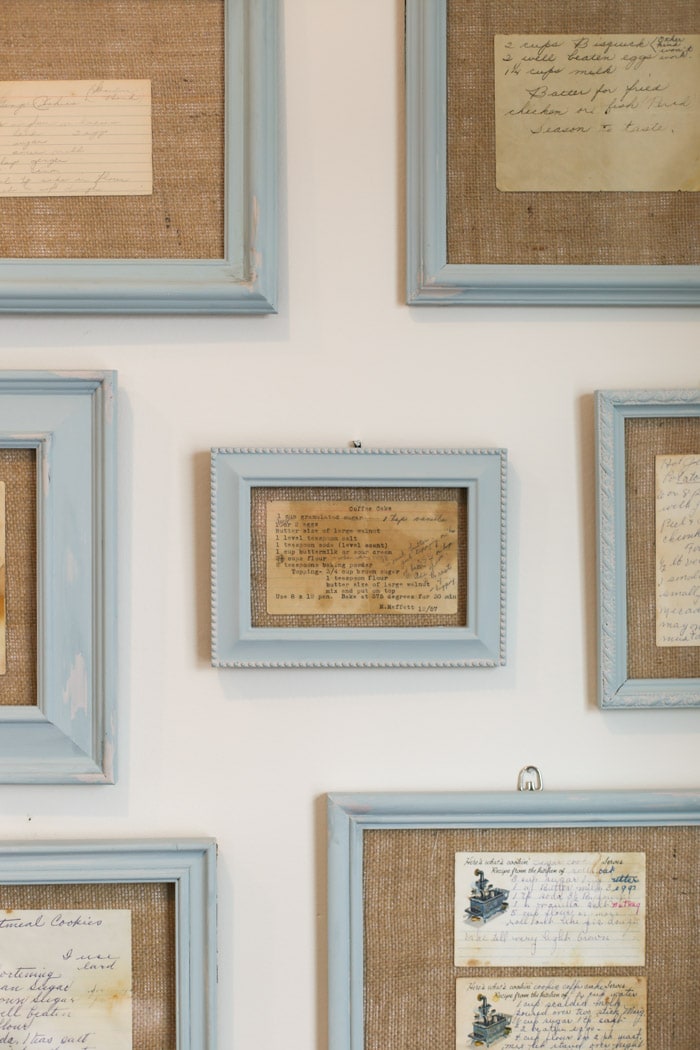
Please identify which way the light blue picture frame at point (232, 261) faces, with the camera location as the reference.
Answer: facing the viewer

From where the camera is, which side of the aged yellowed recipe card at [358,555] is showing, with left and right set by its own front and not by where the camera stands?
front

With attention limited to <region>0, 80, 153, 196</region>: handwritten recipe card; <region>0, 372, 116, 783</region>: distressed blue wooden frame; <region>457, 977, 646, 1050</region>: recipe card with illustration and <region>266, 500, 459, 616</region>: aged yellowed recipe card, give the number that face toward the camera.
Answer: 4

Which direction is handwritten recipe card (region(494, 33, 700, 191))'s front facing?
toward the camera

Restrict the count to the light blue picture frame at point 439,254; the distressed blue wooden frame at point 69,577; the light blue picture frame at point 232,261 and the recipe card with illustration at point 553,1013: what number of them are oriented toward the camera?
4

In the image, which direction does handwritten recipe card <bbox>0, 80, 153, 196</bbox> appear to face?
toward the camera
